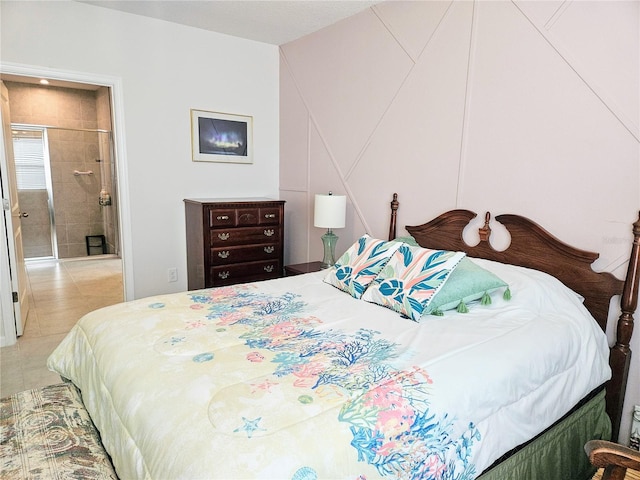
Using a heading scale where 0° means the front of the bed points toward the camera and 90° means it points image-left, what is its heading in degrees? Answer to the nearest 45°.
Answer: approximately 45°

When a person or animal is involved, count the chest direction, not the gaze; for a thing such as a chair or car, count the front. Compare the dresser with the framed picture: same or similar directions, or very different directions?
same or similar directions

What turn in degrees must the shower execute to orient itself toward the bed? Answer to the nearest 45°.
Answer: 0° — it already faces it

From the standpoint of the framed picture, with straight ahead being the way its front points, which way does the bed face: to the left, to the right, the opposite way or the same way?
to the right

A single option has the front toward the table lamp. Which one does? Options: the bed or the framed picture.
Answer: the framed picture

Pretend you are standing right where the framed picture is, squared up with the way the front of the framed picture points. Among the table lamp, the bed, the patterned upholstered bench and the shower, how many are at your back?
1

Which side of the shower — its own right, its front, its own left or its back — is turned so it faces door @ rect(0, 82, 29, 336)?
front

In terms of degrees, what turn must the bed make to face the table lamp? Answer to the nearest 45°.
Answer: approximately 135° to its right

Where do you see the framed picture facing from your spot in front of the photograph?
facing the viewer and to the right of the viewer

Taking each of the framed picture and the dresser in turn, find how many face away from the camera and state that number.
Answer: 0

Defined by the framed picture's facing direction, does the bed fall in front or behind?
in front

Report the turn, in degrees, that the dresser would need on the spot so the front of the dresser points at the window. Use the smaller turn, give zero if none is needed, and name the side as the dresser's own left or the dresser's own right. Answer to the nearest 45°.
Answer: approximately 180°

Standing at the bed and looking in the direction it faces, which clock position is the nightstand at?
The nightstand is roughly at 4 o'clock from the bed.

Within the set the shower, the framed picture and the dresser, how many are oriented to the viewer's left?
0

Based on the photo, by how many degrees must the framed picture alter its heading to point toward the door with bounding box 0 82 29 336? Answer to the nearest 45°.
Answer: approximately 135° to its right

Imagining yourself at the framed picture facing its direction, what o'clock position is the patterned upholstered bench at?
The patterned upholstered bench is roughly at 2 o'clock from the framed picture.

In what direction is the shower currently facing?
toward the camera
